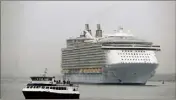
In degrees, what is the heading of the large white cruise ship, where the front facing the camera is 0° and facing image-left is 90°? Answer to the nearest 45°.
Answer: approximately 315°

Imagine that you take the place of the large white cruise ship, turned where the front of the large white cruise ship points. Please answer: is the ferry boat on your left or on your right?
on your right
